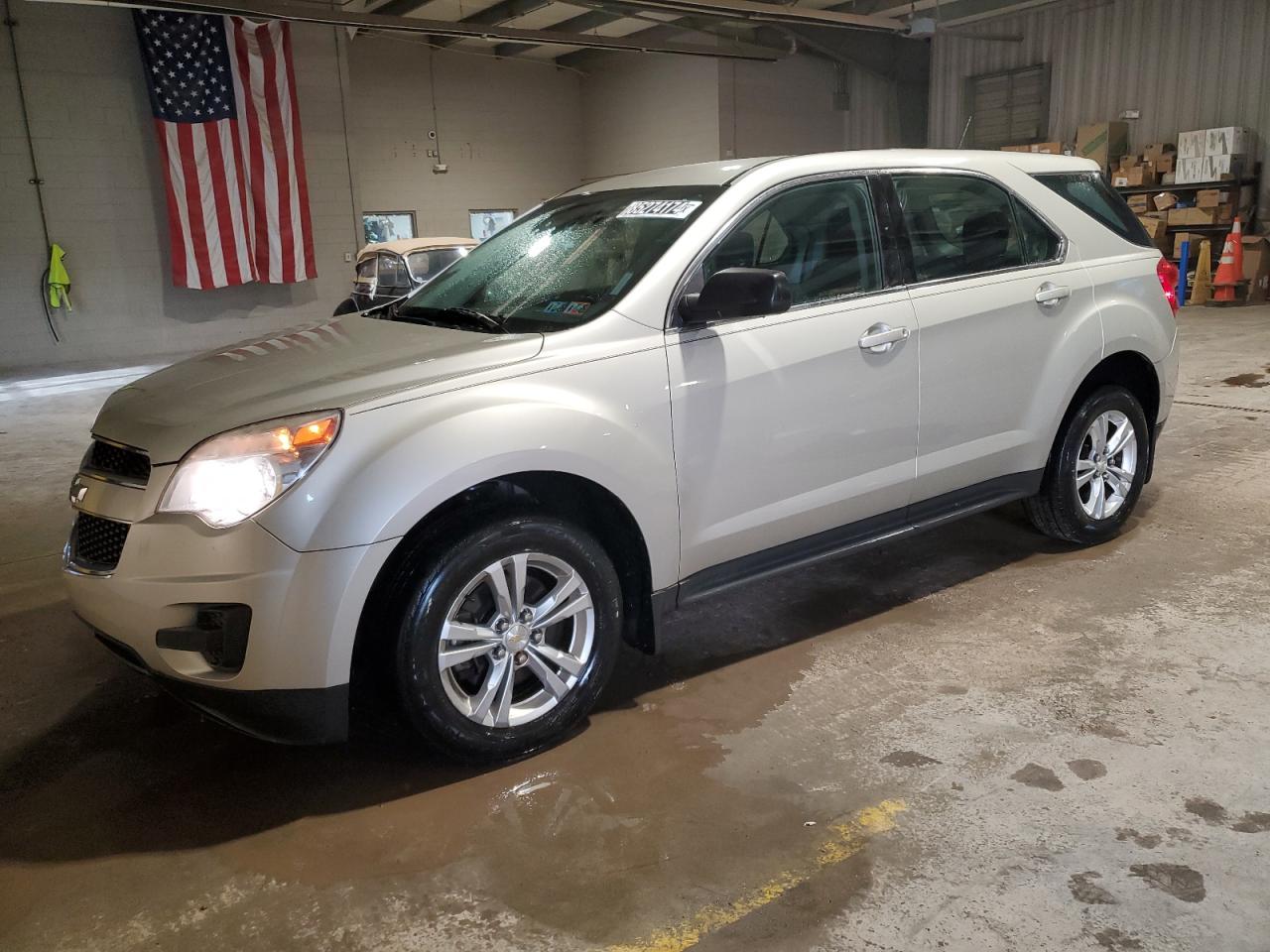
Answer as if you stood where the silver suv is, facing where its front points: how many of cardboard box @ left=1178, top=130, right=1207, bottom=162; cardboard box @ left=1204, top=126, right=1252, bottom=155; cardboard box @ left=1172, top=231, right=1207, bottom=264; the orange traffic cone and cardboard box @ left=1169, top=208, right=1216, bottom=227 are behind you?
5

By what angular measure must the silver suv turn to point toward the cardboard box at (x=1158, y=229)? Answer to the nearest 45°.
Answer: approximately 180°

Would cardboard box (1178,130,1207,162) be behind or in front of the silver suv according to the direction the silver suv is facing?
behind

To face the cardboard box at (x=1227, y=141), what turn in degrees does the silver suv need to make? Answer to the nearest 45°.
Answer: approximately 180°

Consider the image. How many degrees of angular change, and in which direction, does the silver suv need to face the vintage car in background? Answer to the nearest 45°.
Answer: approximately 135° to its right

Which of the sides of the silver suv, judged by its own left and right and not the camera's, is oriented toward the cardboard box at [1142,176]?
back

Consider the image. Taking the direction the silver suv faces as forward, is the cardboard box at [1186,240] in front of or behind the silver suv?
behind

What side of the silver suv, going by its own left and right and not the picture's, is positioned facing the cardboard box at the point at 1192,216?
back

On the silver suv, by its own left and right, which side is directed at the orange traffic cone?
back

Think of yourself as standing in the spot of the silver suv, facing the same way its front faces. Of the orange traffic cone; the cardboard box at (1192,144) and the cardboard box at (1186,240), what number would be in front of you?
0

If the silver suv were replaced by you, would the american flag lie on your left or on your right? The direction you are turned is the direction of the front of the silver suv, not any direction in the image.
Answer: on your right

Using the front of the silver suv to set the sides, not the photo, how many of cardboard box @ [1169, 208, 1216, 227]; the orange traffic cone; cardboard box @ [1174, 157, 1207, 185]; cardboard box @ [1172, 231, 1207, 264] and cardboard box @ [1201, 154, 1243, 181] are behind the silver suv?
5

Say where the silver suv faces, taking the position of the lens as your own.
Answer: facing the viewer and to the left of the viewer
